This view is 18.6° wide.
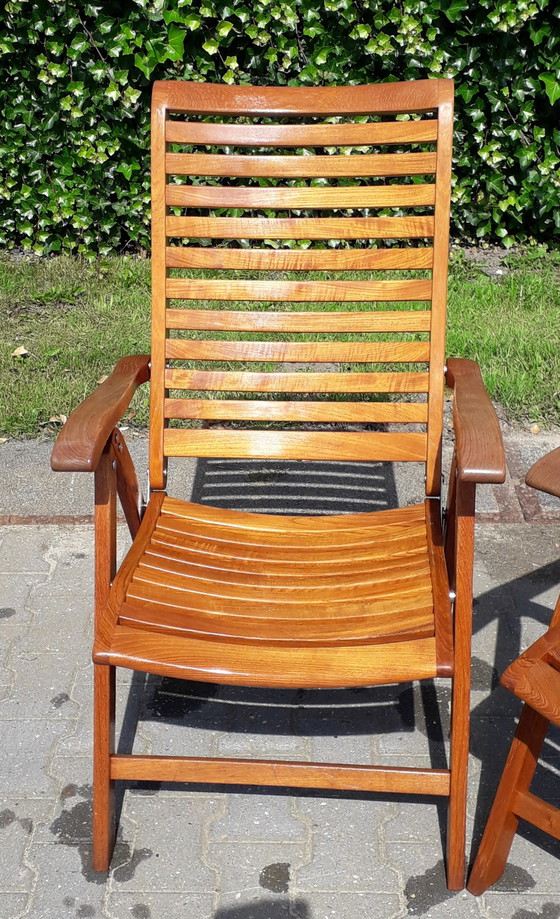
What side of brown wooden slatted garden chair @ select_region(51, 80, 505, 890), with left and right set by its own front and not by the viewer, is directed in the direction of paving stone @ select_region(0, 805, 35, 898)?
right

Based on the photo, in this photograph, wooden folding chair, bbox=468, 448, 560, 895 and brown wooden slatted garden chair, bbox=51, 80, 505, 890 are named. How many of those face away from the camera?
0

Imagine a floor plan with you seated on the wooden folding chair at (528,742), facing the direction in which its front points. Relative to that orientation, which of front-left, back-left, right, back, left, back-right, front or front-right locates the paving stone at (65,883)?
front-right

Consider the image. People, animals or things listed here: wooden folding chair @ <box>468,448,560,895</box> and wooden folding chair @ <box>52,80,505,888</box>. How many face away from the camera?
0
